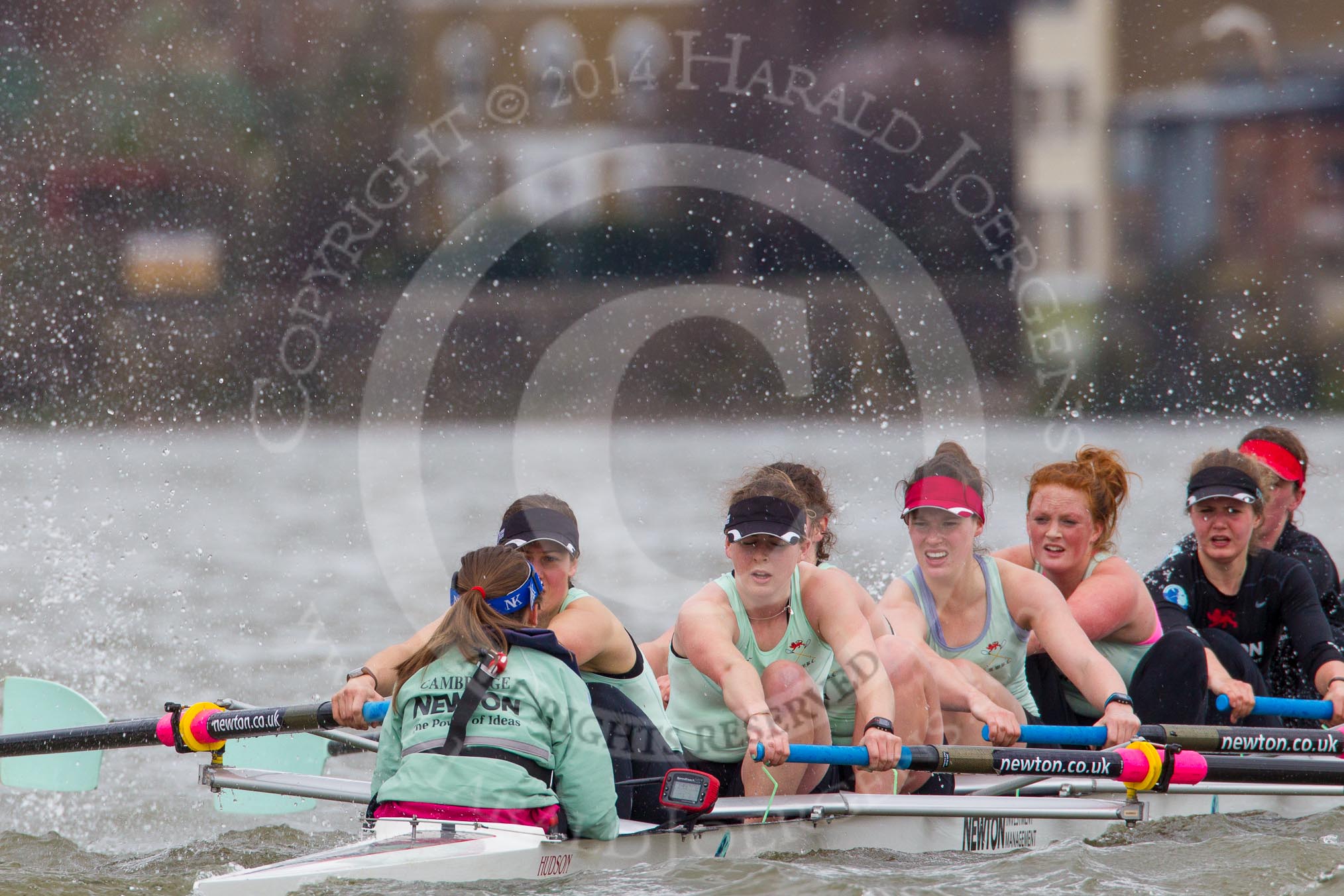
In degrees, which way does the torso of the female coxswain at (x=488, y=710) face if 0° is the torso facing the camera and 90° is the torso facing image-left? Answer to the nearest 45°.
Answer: approximately 225°

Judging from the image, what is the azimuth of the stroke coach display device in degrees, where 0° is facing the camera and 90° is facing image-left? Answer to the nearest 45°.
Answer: approximately 45°

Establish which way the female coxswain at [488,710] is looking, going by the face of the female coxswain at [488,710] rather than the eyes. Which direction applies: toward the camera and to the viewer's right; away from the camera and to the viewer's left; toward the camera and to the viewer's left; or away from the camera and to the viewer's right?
away from the camera and to the viewer's right

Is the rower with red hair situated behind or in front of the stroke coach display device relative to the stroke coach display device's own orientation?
behind

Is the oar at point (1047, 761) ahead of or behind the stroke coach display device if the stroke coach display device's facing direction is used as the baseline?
behind

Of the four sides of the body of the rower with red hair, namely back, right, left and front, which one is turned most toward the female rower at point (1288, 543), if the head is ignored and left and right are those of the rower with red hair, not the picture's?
back

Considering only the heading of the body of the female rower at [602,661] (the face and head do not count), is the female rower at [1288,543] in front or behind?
behind
